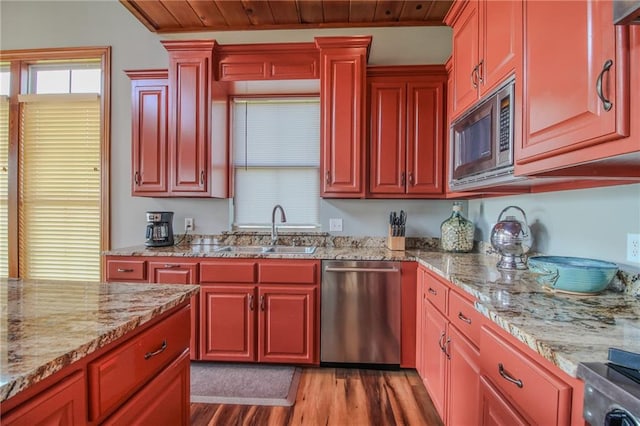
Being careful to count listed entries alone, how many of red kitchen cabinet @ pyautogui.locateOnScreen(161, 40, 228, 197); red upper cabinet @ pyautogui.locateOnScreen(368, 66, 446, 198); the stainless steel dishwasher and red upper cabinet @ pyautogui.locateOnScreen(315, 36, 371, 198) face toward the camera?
4

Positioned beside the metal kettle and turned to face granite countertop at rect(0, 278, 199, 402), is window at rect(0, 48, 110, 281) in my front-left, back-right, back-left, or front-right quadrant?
front-right

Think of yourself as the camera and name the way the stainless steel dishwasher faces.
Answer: facing the viewer

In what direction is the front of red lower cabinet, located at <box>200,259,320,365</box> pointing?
toward the camera

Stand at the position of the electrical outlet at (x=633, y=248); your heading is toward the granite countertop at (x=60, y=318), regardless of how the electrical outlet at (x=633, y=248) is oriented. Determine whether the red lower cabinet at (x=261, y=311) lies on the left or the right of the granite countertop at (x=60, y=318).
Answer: right

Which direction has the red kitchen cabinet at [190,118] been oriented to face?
toward the camera

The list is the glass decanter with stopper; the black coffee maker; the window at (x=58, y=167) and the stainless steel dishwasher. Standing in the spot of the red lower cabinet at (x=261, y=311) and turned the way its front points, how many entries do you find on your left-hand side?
2

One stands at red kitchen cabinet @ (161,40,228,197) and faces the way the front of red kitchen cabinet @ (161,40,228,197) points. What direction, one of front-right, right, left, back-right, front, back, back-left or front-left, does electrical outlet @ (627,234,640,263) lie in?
front-left
